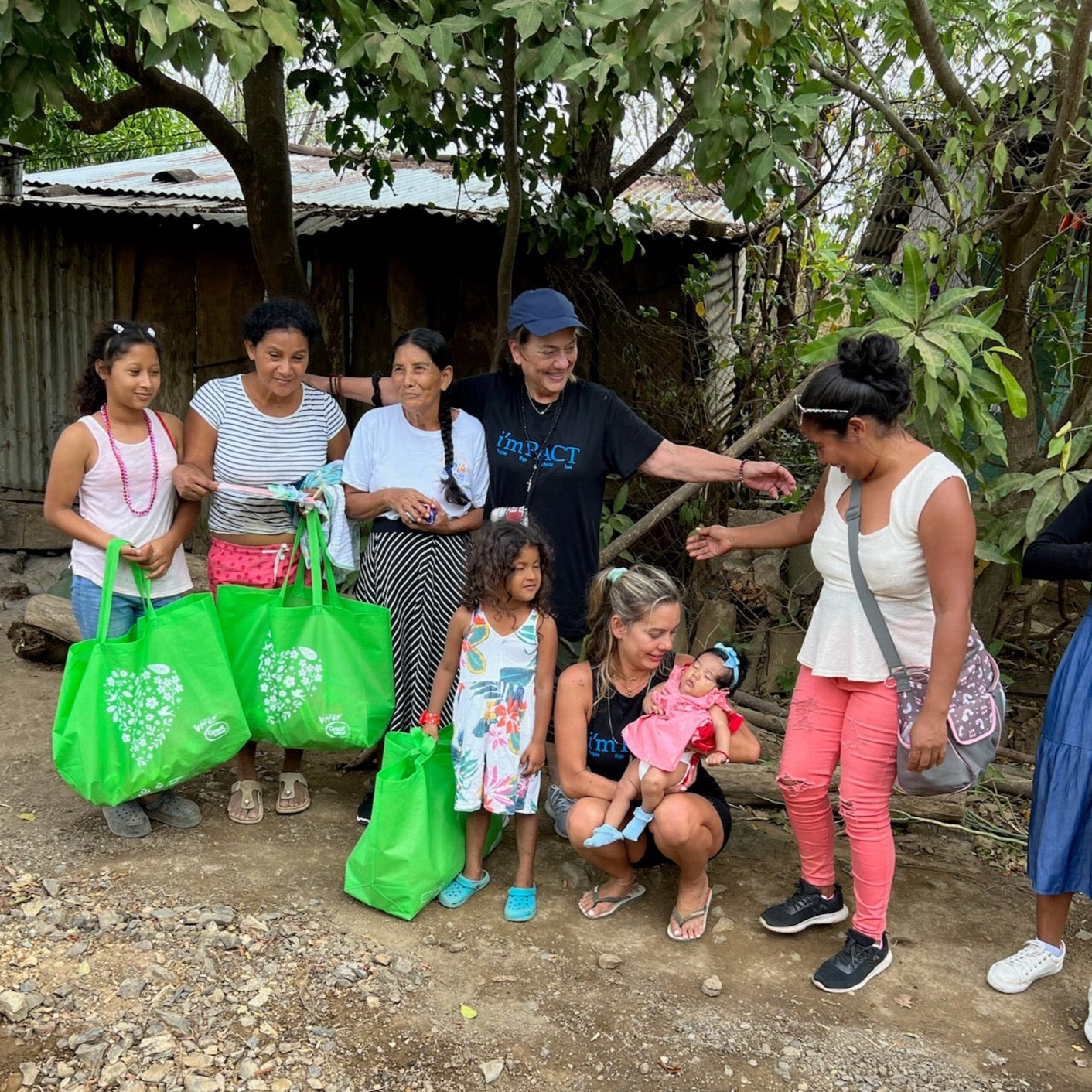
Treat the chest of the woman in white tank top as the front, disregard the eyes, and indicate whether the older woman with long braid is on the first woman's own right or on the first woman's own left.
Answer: on the first woman's own right

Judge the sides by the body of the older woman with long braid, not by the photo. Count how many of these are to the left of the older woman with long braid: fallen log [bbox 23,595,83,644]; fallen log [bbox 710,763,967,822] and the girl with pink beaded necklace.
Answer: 1

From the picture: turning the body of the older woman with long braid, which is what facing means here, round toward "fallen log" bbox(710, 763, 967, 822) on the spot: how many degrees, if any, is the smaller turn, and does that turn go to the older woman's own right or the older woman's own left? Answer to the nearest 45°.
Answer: approximately 90° to the older woman's own left

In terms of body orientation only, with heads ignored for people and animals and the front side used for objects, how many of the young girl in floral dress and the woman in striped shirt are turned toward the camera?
2

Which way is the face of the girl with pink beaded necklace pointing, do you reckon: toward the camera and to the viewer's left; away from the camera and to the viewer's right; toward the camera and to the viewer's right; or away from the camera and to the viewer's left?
toward the camera and to the viewer's right

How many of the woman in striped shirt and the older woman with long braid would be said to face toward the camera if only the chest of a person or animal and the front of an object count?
2

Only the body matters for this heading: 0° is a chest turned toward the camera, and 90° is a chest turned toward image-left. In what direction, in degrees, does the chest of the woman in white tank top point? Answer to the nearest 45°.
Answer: approximately 45°

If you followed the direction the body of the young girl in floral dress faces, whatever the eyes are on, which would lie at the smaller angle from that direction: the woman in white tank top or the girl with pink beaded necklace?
the woman in white tank top

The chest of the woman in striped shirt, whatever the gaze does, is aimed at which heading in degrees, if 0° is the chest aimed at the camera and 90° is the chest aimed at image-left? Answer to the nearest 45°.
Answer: approximately 0°
